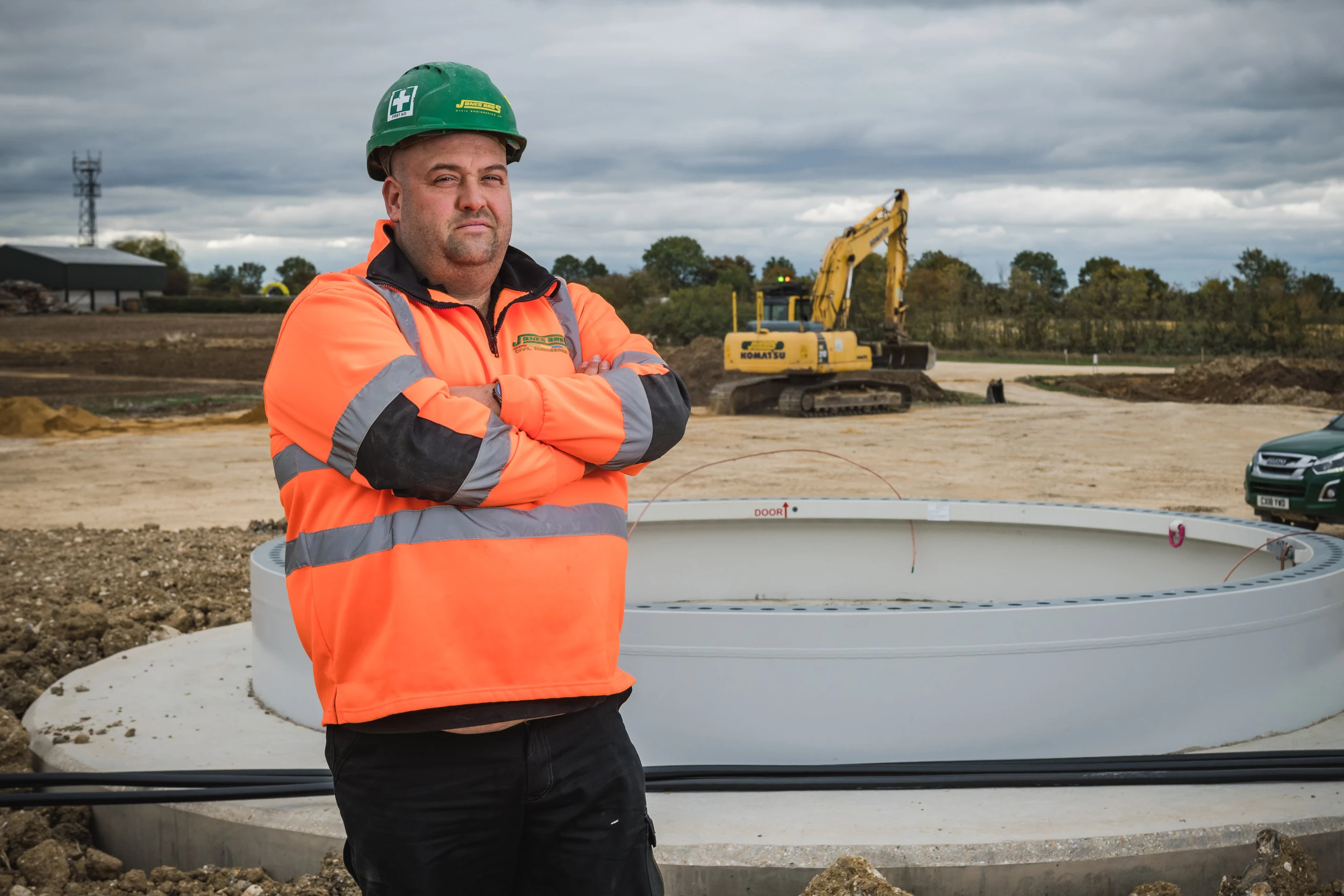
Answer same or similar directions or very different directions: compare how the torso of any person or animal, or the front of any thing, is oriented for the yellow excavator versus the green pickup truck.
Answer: very different directions

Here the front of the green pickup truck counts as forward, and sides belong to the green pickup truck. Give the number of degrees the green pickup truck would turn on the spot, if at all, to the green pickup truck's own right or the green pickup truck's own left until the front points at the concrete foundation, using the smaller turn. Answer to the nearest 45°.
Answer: approximately 45° to the green pickup truck's own left

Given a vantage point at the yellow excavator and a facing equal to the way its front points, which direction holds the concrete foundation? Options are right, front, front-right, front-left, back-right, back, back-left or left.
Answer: back-right

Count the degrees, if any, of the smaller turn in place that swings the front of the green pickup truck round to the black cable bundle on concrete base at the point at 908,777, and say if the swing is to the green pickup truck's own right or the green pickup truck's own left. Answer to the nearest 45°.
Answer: approximately 45° to the green pickup truck's own left

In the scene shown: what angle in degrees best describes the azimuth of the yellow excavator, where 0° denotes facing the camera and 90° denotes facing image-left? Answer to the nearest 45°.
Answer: approximately 225°

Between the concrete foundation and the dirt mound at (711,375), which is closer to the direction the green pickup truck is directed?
the concrete foundation

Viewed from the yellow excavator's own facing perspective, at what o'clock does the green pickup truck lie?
The green pickup truck is roughly at 4 o'clock from the yellow excavator.

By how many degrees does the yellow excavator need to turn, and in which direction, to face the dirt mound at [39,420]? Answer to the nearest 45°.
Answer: approximately 135° to its left

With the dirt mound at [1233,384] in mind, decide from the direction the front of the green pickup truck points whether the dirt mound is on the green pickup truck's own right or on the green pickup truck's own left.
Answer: on the green pickup truck's own right

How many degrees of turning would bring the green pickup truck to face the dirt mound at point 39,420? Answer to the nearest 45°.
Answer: approximately 45° to its right

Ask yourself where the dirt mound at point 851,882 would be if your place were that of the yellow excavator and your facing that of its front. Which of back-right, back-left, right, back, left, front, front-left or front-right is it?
back-right

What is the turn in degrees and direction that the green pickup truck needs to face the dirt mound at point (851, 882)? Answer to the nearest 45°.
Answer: approximately 45° to its left
